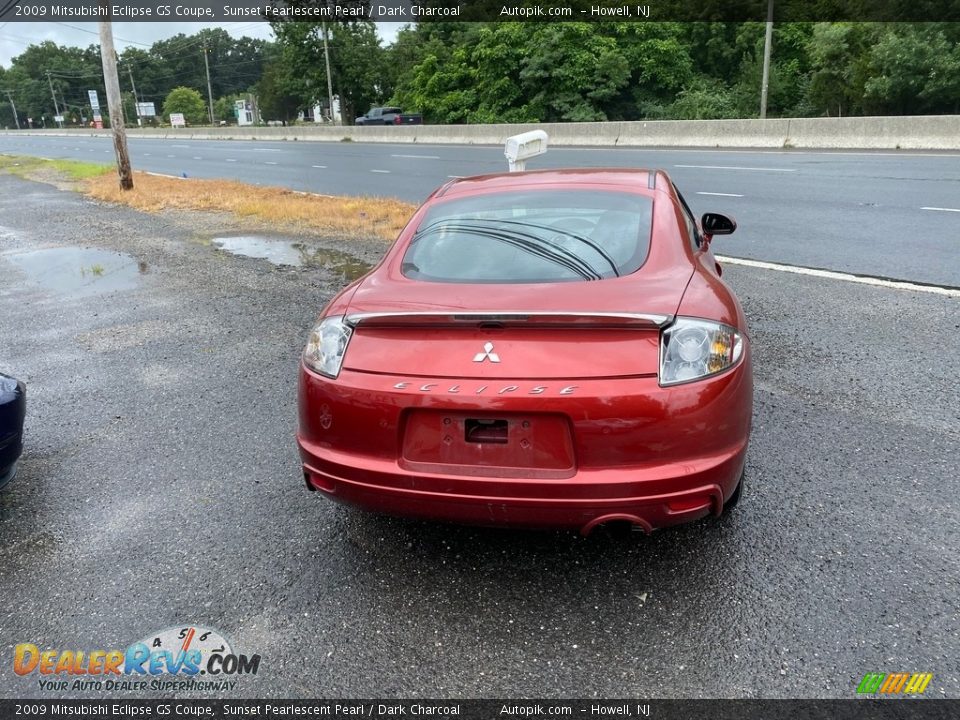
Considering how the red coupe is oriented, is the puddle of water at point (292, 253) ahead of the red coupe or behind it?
ahead

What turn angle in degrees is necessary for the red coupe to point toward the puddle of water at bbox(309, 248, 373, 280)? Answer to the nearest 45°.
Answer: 0° — it already faces it

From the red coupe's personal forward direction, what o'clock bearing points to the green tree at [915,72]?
The green tree is roughly at 1 o'clock from the red coupe.

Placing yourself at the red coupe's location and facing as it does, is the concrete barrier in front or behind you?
in front

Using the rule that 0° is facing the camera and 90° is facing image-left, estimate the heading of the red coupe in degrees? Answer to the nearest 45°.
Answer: approximately 180°

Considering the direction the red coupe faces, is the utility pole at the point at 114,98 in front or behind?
in front
